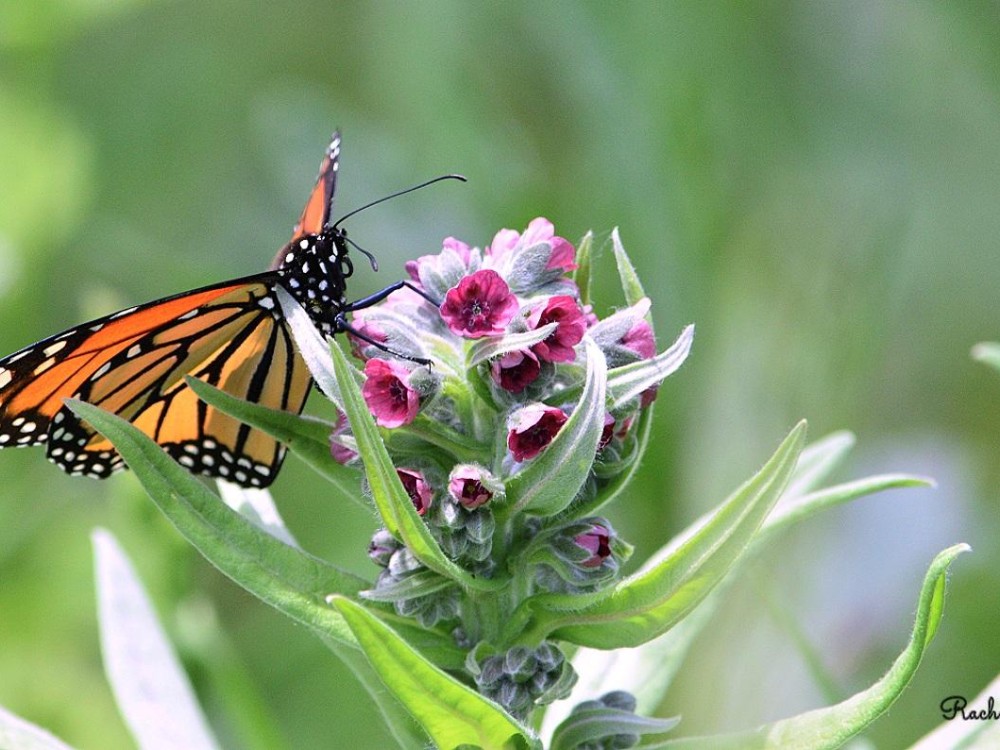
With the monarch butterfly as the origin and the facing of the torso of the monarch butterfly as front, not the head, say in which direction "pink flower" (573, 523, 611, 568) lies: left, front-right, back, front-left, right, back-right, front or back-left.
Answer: front-right

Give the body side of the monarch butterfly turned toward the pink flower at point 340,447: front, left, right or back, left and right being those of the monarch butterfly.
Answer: front

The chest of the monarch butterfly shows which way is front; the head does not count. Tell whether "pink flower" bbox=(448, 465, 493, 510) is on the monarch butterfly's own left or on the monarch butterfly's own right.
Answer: on the monarch butterfly's own right

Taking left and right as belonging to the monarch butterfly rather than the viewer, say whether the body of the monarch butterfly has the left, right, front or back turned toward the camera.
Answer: right

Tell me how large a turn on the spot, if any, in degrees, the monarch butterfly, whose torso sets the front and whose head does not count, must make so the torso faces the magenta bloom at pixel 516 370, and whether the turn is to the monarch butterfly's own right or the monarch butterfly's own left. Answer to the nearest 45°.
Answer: approximately 45° to the monarch butterfly's own right
